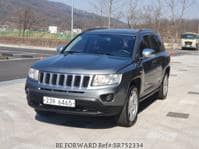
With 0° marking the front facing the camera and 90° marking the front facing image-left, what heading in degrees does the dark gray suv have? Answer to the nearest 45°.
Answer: approximately 45°

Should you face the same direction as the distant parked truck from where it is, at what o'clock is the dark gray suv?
The dark gray suv is roughly at 12 o'clock from the distant parked truck.

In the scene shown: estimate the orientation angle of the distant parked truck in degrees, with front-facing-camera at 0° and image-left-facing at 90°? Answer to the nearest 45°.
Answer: approximately 0°
